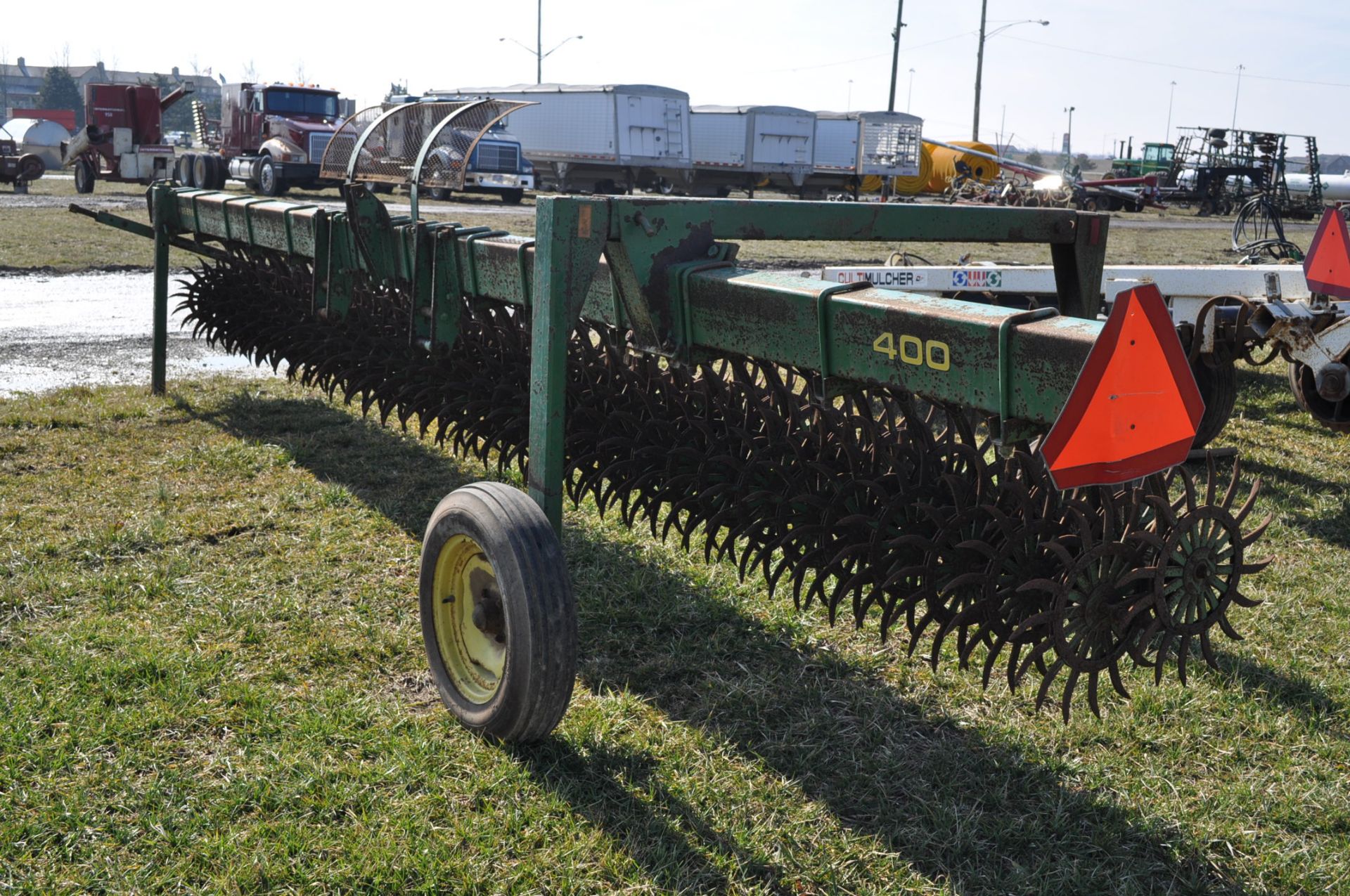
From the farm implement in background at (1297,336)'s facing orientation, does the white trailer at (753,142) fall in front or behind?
in front

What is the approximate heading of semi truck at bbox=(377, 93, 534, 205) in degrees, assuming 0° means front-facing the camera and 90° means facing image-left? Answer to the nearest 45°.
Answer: approximately 315°

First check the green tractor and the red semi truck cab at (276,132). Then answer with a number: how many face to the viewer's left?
1

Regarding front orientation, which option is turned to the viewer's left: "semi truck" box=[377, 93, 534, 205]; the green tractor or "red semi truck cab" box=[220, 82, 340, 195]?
the green tractor

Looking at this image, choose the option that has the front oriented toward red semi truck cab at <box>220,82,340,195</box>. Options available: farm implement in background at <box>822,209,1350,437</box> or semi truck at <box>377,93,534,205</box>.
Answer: the farm implement in background

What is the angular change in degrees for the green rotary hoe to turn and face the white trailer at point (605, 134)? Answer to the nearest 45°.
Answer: approximately 45° to its right

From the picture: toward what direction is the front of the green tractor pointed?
to the viewer's left

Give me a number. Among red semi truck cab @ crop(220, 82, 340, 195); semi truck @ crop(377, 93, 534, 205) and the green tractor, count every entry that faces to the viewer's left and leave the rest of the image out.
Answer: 1
